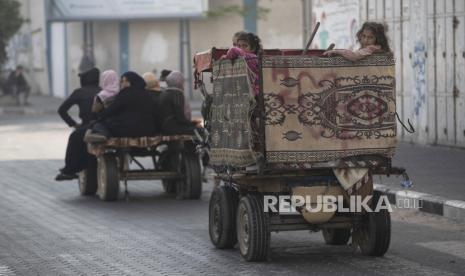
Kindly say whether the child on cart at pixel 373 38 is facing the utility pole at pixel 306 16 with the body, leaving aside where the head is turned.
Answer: no

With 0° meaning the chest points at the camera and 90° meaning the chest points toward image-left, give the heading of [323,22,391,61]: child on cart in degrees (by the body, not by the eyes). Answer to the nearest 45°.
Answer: approximately 45°

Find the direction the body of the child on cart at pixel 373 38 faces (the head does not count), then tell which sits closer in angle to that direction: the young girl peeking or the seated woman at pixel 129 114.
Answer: the young girl peeking

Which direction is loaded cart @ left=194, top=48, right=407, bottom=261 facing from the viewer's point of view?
away from the camera

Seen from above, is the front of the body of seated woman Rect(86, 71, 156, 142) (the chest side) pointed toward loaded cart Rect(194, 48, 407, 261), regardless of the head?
no

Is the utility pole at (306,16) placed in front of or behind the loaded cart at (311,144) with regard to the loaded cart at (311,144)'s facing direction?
in front

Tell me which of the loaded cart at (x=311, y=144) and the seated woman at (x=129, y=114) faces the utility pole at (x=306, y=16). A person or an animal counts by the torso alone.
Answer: the loaded cart

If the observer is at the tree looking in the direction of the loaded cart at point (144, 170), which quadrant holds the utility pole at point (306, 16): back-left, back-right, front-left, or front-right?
front-left

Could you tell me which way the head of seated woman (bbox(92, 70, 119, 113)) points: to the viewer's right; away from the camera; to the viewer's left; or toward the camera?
away from the camera
